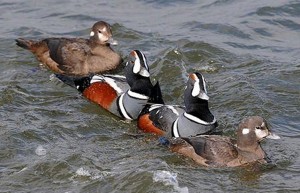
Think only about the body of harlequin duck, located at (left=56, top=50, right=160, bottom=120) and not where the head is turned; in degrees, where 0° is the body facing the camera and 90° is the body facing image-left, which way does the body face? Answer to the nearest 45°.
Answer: approximately 315°

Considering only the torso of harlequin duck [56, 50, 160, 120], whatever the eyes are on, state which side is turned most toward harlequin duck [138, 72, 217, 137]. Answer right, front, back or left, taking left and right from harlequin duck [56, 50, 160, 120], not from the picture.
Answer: front

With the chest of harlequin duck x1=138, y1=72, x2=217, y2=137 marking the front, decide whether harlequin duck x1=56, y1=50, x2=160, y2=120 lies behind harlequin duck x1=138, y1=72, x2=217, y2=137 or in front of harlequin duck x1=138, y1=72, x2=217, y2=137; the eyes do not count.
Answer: behind

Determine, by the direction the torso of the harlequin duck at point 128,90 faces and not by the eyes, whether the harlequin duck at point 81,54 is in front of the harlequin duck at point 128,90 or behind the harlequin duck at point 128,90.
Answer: behind

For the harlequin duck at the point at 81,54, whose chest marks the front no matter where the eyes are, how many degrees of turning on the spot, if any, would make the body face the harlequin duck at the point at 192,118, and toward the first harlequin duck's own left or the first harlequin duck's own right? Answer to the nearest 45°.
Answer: approximately 45° to the first harlequin duck's own right

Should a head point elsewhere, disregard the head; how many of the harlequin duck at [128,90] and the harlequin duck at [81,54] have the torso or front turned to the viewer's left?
0

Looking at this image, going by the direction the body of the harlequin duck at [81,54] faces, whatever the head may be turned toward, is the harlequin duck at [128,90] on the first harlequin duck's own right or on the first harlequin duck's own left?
on the first harlequin duck's own right

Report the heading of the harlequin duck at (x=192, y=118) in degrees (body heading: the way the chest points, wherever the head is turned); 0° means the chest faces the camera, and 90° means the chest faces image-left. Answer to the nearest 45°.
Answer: approximately 315°

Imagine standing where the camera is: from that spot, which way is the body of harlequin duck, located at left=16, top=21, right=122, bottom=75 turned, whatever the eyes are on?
to the viewer's right
